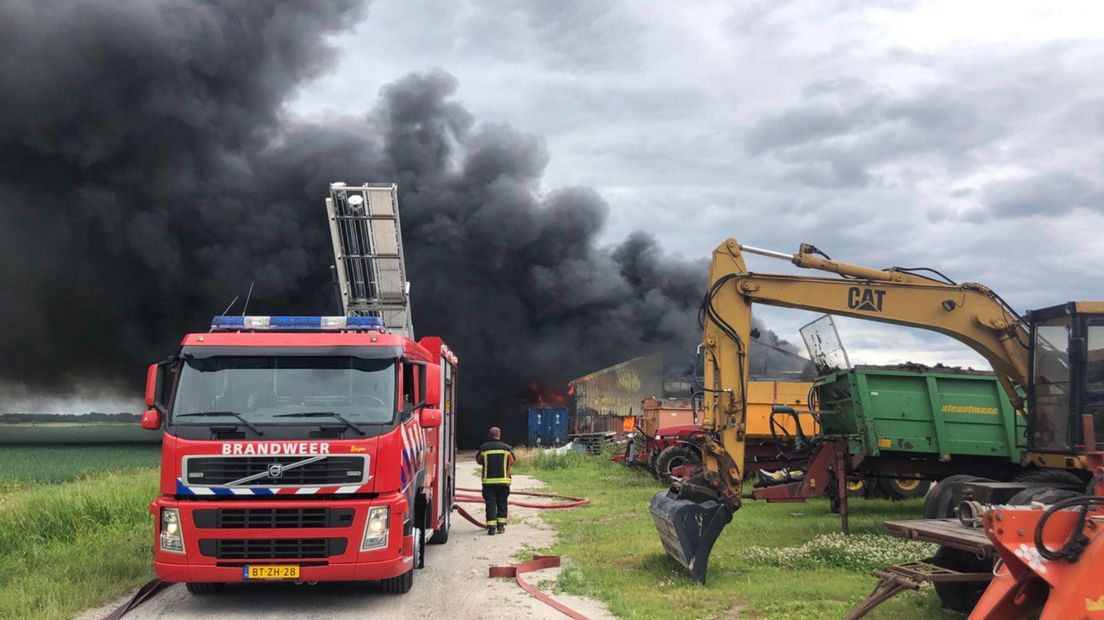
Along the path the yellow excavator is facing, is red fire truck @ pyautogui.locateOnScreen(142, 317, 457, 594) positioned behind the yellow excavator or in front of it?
in front

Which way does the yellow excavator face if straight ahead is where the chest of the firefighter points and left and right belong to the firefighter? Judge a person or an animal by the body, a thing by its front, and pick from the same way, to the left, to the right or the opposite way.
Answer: to the left

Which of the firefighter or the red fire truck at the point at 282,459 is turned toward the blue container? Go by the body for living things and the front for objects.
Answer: the firefighter

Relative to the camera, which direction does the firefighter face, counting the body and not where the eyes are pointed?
away from the camera

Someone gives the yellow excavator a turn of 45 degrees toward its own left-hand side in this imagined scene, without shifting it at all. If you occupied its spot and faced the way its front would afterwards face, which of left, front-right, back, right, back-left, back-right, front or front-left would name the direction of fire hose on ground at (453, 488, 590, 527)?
right

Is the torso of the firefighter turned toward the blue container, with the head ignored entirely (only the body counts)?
yes

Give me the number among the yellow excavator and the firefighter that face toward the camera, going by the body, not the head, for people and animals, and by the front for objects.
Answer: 0

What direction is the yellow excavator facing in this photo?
to the viewer's left

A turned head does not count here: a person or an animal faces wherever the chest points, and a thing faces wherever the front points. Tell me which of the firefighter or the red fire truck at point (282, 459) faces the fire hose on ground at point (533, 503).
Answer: the firefighter

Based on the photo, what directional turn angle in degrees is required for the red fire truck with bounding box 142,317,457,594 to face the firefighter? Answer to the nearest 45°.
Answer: approximately 135° to its left

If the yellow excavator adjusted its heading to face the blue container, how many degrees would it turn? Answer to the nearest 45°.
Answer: approximately 45° to its right

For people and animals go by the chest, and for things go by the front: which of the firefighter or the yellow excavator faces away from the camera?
the firefighter
